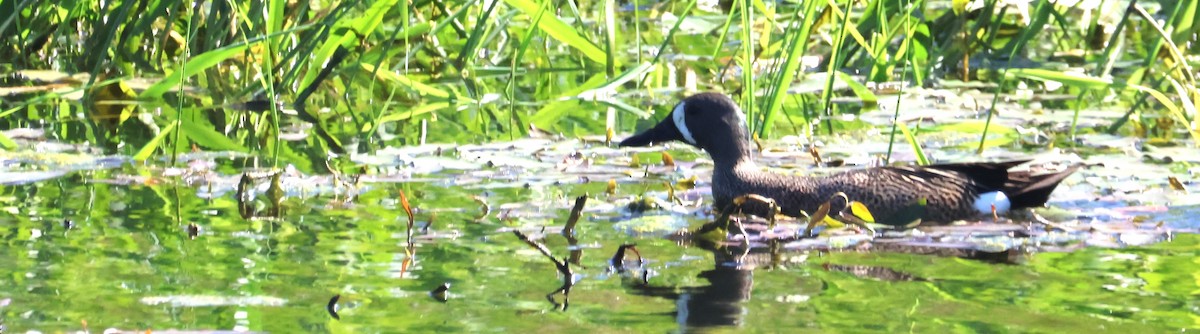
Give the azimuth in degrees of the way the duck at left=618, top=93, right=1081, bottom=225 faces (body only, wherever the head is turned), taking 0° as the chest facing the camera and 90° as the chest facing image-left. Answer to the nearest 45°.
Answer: approximately 90°

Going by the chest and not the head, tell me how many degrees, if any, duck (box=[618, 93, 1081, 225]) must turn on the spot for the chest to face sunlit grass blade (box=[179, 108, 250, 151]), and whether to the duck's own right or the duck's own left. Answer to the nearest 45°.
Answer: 0° — it already faces it

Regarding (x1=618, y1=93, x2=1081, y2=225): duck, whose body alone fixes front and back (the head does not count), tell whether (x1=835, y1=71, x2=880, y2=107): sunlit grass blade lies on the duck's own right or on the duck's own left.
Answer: on the duck's own right

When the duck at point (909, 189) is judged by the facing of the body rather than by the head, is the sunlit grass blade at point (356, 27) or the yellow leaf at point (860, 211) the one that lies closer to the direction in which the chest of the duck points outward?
the sunlit grass blade

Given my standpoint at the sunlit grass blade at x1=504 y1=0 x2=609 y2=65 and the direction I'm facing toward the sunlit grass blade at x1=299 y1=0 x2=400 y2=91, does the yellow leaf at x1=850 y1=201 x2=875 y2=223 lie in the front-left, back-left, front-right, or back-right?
back-left

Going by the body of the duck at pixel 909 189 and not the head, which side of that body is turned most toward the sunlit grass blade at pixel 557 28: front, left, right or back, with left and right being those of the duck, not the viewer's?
right

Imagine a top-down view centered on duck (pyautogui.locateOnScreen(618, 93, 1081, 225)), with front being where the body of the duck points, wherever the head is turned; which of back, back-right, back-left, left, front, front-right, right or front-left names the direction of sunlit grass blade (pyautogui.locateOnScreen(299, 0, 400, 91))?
front
